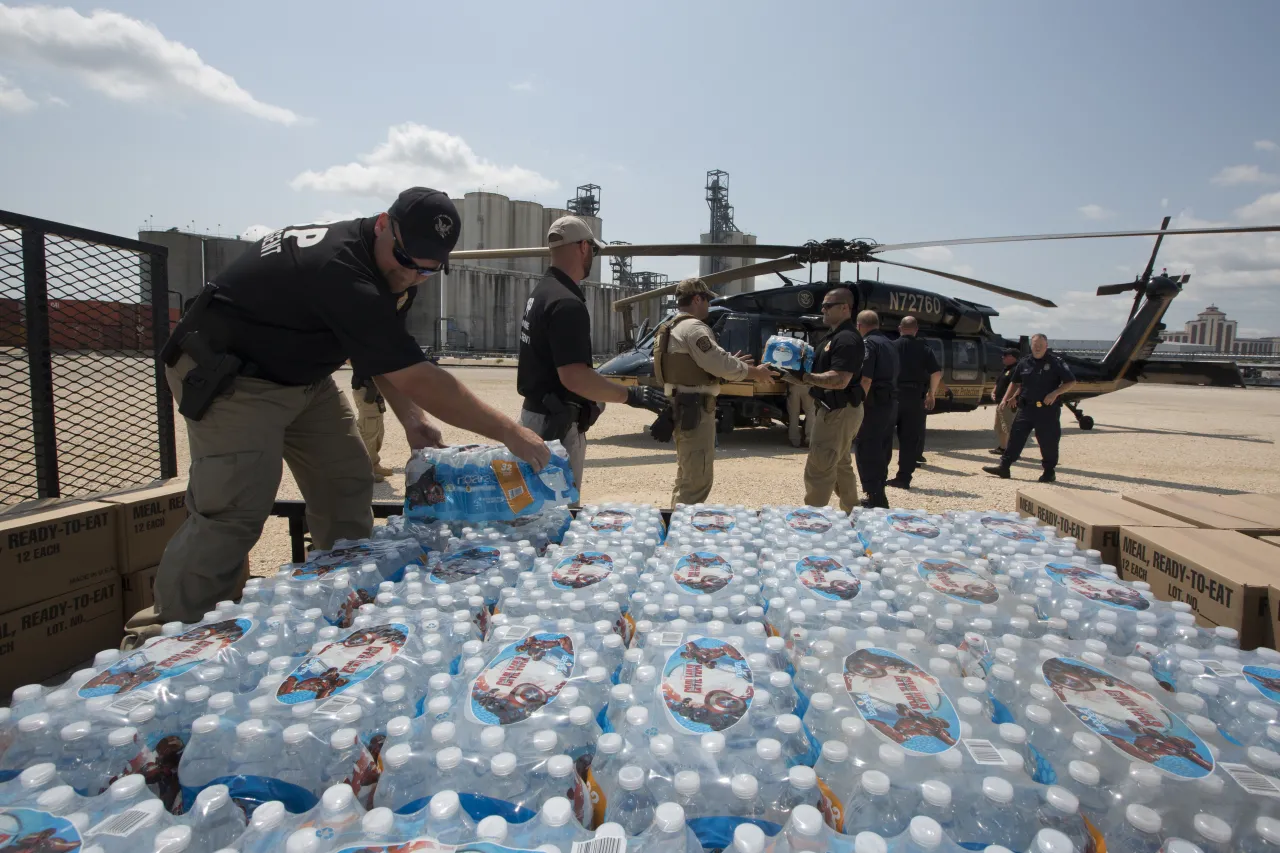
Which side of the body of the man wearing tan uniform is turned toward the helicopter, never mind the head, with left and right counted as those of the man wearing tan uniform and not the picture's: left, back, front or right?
left

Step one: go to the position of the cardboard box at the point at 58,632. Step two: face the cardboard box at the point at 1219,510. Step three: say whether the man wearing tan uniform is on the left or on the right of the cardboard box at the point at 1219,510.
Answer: left

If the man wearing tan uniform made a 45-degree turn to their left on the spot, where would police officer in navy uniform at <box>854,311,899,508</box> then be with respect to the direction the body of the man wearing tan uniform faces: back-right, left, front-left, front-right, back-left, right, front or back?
front

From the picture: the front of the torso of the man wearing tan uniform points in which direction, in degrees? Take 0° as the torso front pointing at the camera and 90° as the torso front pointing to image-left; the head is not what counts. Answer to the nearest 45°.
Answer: approximately 270°

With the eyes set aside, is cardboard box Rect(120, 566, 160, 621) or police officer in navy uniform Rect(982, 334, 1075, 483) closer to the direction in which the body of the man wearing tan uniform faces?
the police officer in navy uniform

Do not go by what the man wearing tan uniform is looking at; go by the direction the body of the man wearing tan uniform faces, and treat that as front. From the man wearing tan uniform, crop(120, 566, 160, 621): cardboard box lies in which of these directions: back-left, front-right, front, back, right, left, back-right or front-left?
back-right

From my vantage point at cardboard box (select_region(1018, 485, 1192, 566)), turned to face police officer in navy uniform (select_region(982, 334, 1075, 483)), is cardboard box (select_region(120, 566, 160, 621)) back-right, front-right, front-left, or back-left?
back-left

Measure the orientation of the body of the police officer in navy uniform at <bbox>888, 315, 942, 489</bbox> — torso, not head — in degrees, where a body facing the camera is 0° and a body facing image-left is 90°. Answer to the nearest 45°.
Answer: approximately 135°

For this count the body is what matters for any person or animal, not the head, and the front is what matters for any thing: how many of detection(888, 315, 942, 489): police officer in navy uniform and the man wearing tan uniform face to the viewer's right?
1
